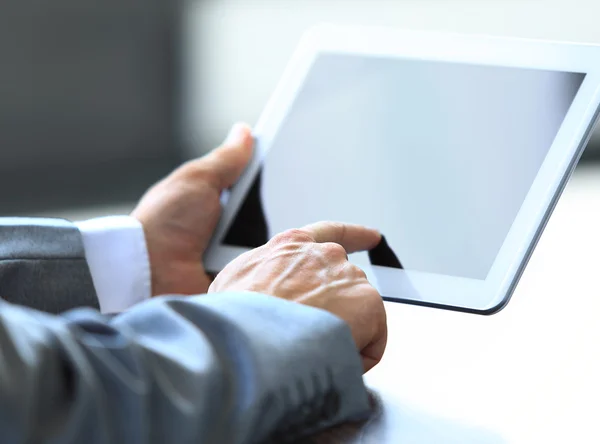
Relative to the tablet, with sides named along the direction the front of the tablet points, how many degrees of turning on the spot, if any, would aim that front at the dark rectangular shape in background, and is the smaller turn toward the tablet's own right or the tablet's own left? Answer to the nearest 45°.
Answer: approximately 90° to the tablet's own right
